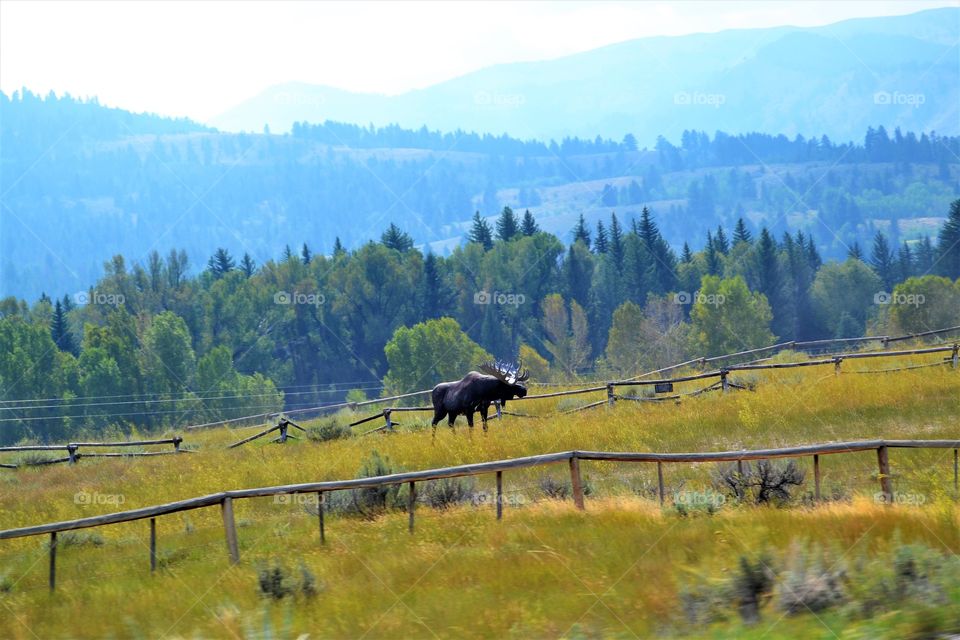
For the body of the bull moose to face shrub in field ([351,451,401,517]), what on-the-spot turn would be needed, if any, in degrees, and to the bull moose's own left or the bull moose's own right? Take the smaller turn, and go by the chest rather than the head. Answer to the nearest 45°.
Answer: approximately 90° to the bull moose's own right

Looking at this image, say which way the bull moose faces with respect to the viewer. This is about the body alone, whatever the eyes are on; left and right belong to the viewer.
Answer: facing to the right of the viewer

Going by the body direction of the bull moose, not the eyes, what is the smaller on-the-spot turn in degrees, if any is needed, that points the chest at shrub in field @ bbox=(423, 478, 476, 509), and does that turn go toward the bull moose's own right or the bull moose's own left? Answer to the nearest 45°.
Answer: approximately 90° to the bull moose's own right

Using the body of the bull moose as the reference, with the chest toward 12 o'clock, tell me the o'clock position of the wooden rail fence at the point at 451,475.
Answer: The wooden rail fence is roughly at 3 o'clock from the bull moose.

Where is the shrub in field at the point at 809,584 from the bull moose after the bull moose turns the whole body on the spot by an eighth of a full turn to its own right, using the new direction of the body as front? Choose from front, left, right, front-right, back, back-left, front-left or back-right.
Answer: front-right

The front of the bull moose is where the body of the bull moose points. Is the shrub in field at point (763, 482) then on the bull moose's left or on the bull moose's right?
on the bull moose's right

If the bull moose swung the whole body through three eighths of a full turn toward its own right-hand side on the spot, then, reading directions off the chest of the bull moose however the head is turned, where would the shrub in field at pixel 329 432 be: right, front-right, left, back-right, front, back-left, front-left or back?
right
